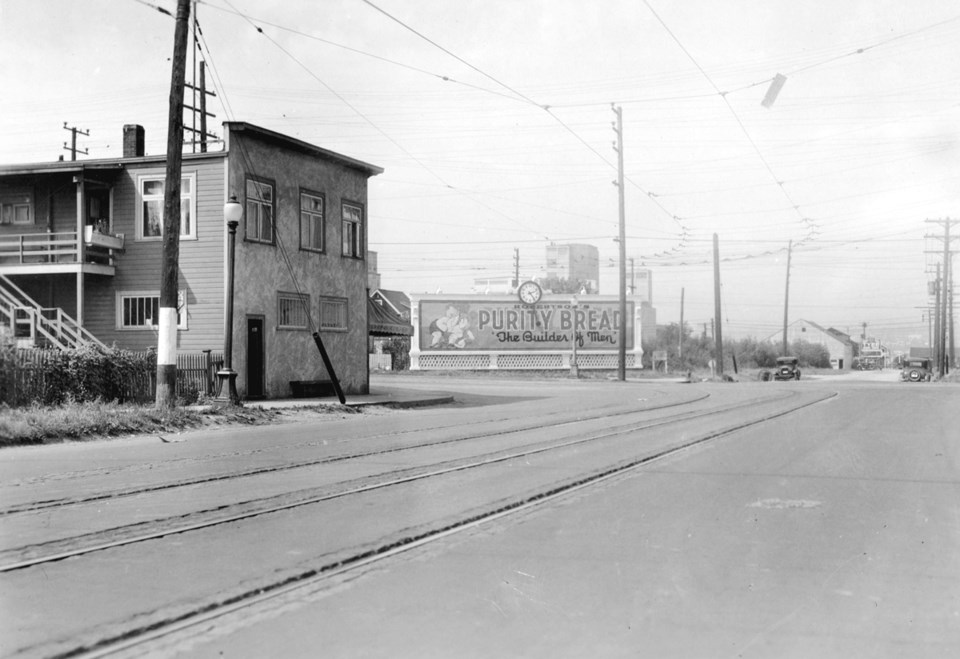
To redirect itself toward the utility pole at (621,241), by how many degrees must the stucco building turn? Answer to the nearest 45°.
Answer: approximately 90° to its left

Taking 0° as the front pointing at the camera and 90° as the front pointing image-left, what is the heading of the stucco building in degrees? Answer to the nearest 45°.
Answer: approximately 315°

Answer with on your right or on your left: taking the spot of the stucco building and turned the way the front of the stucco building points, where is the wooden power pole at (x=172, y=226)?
on your right

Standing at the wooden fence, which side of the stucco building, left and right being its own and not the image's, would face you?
right
